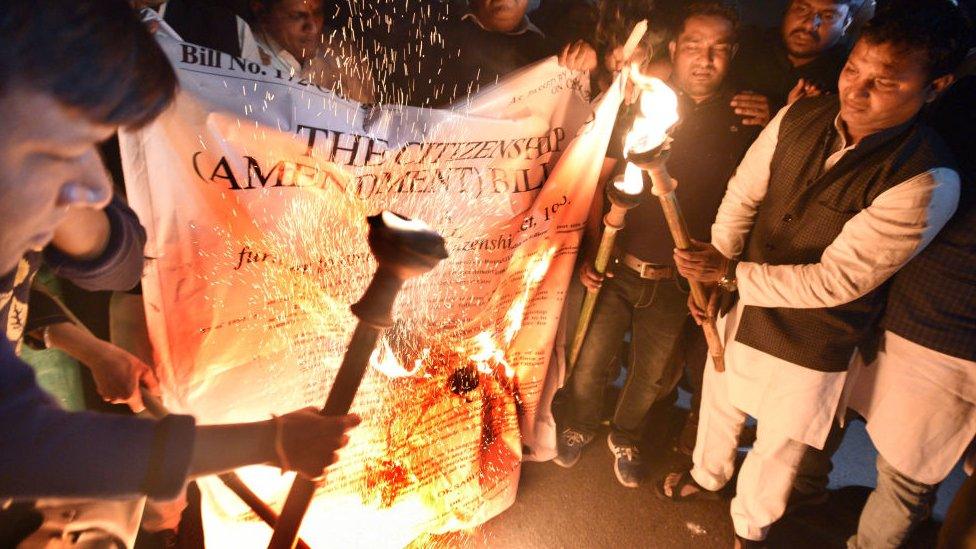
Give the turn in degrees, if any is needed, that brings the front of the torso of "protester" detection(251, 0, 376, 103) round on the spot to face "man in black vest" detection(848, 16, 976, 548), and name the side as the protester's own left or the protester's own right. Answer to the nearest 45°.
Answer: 0° — they already face them

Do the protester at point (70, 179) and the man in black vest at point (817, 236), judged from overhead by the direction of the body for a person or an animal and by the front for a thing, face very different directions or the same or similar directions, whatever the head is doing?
very different directions

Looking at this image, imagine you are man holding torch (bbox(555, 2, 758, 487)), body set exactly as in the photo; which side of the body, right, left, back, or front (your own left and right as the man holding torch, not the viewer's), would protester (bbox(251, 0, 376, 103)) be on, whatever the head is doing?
right

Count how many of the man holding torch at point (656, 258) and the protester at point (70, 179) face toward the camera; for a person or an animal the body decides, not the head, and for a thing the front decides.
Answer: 1

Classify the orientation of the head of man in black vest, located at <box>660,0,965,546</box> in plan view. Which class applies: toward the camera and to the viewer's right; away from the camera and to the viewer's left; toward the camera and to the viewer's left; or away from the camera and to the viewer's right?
toward the camera and to the viewer's left

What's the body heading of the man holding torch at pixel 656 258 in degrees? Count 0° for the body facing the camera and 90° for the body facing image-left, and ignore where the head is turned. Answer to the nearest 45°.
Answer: approximately 0°

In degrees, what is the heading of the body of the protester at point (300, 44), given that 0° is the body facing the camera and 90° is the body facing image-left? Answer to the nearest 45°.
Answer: approximately 315°

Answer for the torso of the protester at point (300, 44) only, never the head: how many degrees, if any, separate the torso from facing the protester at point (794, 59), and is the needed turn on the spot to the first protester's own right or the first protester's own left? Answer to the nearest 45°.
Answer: approximately 45° to the first protester's own left

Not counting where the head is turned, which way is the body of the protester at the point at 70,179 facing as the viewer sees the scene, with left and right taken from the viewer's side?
facing to the right of the viewer

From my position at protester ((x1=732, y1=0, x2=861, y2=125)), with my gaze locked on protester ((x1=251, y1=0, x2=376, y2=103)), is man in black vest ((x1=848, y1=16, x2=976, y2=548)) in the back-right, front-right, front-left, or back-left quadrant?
back-left

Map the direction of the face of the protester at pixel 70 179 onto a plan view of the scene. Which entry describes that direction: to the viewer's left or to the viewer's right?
to the viewer's right

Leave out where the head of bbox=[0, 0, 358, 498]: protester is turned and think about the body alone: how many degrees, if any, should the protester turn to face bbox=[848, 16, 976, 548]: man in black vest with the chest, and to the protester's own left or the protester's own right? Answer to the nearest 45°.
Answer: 0° — they already face them
